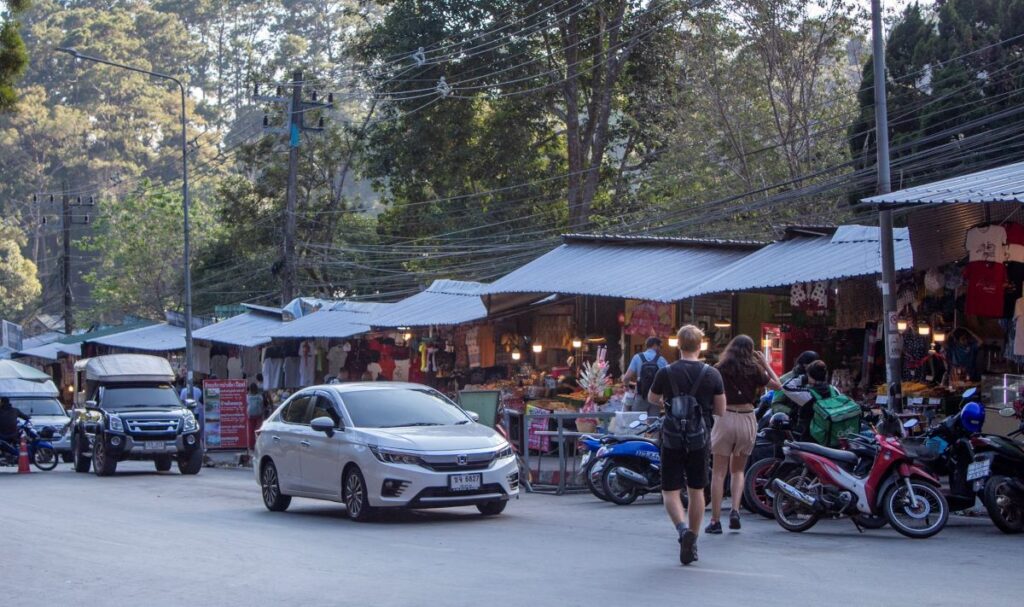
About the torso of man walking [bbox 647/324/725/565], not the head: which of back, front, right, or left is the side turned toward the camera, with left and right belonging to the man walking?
back

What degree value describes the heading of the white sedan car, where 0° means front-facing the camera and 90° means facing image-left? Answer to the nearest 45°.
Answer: approximately 315°

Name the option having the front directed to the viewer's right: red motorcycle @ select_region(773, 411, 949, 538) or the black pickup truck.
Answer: the red motorcycle

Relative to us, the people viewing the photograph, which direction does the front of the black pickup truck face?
facing the viewer

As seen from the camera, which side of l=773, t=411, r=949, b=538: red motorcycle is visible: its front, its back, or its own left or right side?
right

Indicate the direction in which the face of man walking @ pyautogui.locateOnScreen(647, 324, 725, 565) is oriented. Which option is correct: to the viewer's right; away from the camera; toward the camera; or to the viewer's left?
away from the camera

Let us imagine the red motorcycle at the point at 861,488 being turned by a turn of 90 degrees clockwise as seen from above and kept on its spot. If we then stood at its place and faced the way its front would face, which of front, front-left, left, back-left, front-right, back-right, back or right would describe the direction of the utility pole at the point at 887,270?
back

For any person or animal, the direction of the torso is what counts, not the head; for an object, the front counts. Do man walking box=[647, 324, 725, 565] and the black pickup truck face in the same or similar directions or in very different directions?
very different directions

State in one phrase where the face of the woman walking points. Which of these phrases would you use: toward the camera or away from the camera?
away from the camera

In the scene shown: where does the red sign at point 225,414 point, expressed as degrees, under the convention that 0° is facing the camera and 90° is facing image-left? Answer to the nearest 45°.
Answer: approximately 0°

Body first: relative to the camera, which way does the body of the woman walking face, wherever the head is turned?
away from the camera

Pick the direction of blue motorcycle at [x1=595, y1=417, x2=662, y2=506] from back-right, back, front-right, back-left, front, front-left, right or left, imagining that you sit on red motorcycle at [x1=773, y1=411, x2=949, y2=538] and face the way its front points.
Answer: back-left

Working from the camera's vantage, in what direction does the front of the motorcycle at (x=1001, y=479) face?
facing away from the viewer and to the right of the viewer

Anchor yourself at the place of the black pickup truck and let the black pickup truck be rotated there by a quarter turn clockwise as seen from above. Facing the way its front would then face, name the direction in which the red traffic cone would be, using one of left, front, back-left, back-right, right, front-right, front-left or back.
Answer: front-right

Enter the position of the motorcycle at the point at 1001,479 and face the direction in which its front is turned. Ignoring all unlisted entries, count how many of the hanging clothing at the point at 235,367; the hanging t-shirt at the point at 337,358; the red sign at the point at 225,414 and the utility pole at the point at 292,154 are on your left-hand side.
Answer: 4

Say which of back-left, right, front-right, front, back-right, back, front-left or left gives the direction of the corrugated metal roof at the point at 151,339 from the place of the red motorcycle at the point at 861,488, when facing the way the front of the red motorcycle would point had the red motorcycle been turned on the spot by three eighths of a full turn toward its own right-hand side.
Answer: right

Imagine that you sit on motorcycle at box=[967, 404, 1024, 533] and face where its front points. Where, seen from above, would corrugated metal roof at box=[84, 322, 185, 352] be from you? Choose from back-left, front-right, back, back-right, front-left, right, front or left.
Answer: left
